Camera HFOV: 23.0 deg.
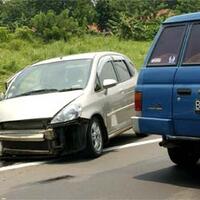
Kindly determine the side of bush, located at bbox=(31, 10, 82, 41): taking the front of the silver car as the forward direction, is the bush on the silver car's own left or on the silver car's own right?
on the silver car's own right

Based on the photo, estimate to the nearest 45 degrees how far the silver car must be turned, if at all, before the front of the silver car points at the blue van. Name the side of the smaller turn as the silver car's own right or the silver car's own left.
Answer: approximately 90° to the silver car's own left

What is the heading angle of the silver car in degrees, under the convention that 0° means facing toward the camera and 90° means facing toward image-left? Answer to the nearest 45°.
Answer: approximately 45°

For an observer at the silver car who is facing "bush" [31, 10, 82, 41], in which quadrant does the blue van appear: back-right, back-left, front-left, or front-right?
back-right
